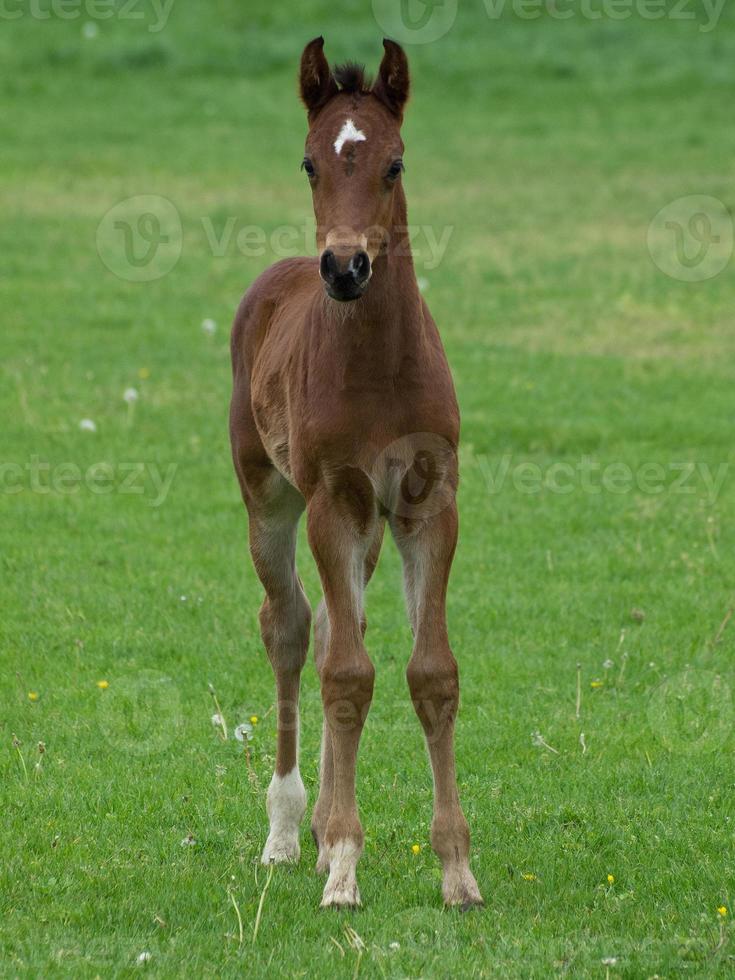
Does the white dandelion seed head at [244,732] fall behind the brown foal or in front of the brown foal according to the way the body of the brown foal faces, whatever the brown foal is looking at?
behind

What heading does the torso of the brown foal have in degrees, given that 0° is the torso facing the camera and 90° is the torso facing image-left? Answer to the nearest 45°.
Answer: approximately 0°
